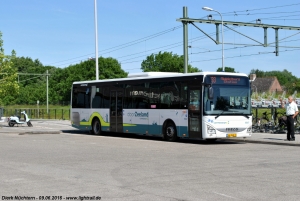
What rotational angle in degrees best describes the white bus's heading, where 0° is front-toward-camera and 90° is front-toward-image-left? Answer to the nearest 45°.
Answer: approximately 315°

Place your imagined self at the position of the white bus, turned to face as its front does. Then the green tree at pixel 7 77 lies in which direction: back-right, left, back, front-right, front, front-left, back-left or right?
back

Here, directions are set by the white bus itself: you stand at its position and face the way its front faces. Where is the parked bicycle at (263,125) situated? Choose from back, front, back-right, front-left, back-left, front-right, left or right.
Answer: left

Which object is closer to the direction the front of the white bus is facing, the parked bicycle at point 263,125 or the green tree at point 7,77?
the parked bicycle
